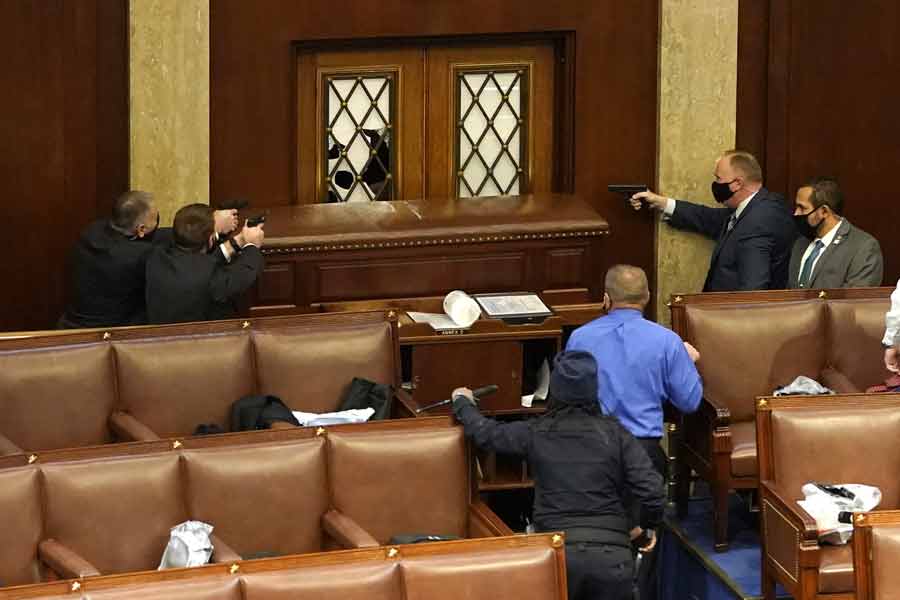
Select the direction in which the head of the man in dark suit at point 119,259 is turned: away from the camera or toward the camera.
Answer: away from the camera

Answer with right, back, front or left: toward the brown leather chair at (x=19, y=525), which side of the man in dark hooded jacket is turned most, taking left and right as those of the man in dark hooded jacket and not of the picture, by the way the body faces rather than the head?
left

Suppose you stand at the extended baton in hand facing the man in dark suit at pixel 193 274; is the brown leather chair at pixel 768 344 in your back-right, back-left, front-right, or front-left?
back-right

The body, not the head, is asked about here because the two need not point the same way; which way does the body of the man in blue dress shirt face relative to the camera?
away from the camera

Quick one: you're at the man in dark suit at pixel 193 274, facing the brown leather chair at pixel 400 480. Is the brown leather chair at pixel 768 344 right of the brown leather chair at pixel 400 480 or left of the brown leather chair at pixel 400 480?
left

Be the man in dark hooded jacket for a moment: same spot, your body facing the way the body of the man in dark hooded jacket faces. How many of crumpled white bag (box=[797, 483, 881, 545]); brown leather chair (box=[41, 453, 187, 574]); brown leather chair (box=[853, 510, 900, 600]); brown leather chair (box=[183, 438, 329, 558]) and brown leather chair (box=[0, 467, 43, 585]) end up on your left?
3

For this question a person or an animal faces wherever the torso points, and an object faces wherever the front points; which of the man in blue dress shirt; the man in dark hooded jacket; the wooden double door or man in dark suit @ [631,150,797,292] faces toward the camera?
the wooden double door

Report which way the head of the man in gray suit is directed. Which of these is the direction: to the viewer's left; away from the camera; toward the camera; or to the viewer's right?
to the viewer's left

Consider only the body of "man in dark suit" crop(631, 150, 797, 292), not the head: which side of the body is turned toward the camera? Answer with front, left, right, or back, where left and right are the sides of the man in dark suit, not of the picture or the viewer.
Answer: left

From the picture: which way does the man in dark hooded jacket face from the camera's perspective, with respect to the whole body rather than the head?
away from the camera

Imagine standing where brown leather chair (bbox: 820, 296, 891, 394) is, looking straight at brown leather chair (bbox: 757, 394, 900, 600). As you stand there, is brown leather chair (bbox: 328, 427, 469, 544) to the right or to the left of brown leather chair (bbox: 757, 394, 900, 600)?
right

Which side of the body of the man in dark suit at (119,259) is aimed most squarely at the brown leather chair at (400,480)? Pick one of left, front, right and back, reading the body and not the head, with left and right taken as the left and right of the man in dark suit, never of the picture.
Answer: right
